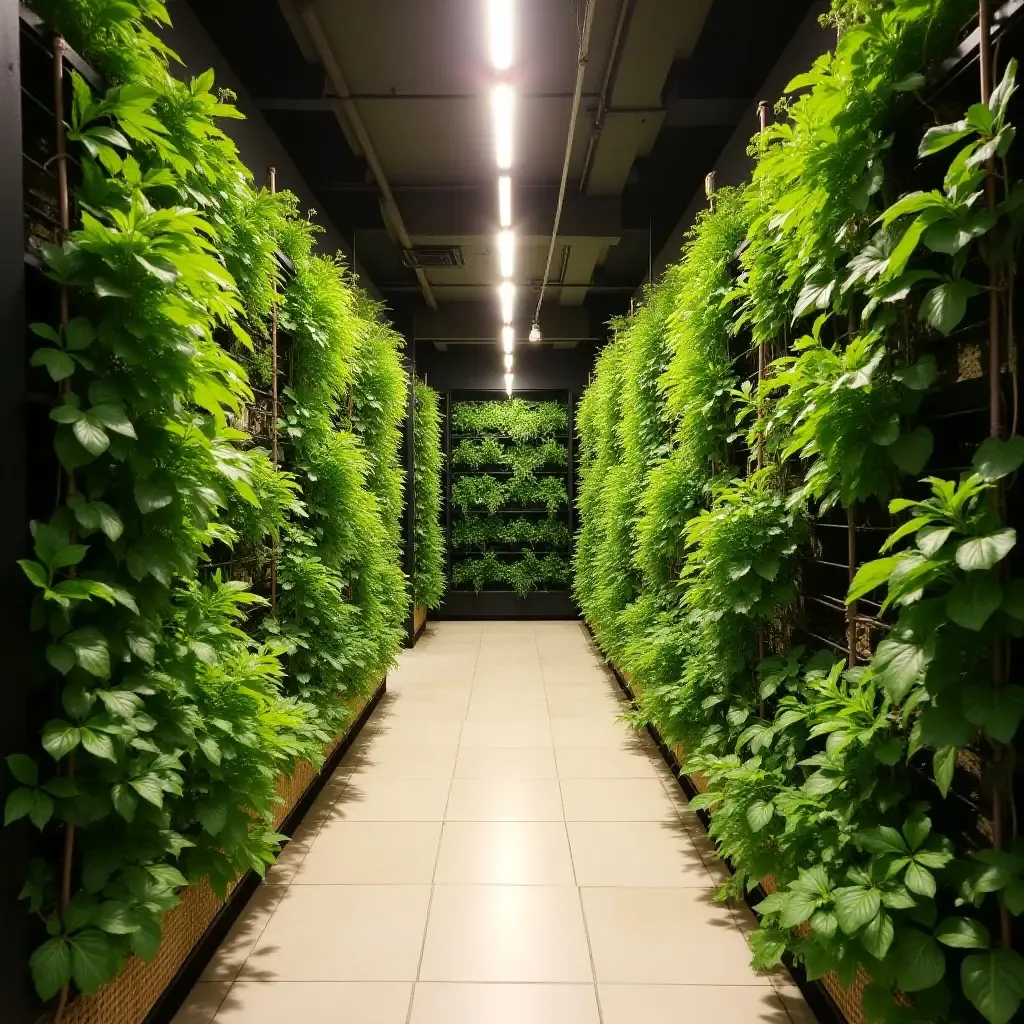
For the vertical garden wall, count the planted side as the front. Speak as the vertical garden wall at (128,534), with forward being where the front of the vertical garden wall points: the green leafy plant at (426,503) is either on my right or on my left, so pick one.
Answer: on my left

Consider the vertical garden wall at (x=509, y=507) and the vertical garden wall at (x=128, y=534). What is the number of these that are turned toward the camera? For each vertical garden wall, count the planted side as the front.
1

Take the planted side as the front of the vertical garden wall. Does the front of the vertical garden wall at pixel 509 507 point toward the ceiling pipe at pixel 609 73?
yes

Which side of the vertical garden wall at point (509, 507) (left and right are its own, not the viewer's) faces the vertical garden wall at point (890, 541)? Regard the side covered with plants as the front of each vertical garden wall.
front

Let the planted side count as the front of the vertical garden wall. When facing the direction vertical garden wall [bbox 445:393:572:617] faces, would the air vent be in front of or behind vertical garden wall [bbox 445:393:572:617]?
in front

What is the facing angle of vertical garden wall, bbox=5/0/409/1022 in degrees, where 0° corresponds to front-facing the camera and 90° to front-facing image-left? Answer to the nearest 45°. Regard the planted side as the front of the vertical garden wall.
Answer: approximately 270°

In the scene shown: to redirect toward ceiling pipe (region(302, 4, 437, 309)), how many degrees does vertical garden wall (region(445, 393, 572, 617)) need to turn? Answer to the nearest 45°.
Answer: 0° — it already faces it

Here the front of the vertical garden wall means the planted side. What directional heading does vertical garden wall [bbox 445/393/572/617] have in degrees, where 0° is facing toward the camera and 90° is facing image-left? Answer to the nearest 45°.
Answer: approximately 0°
